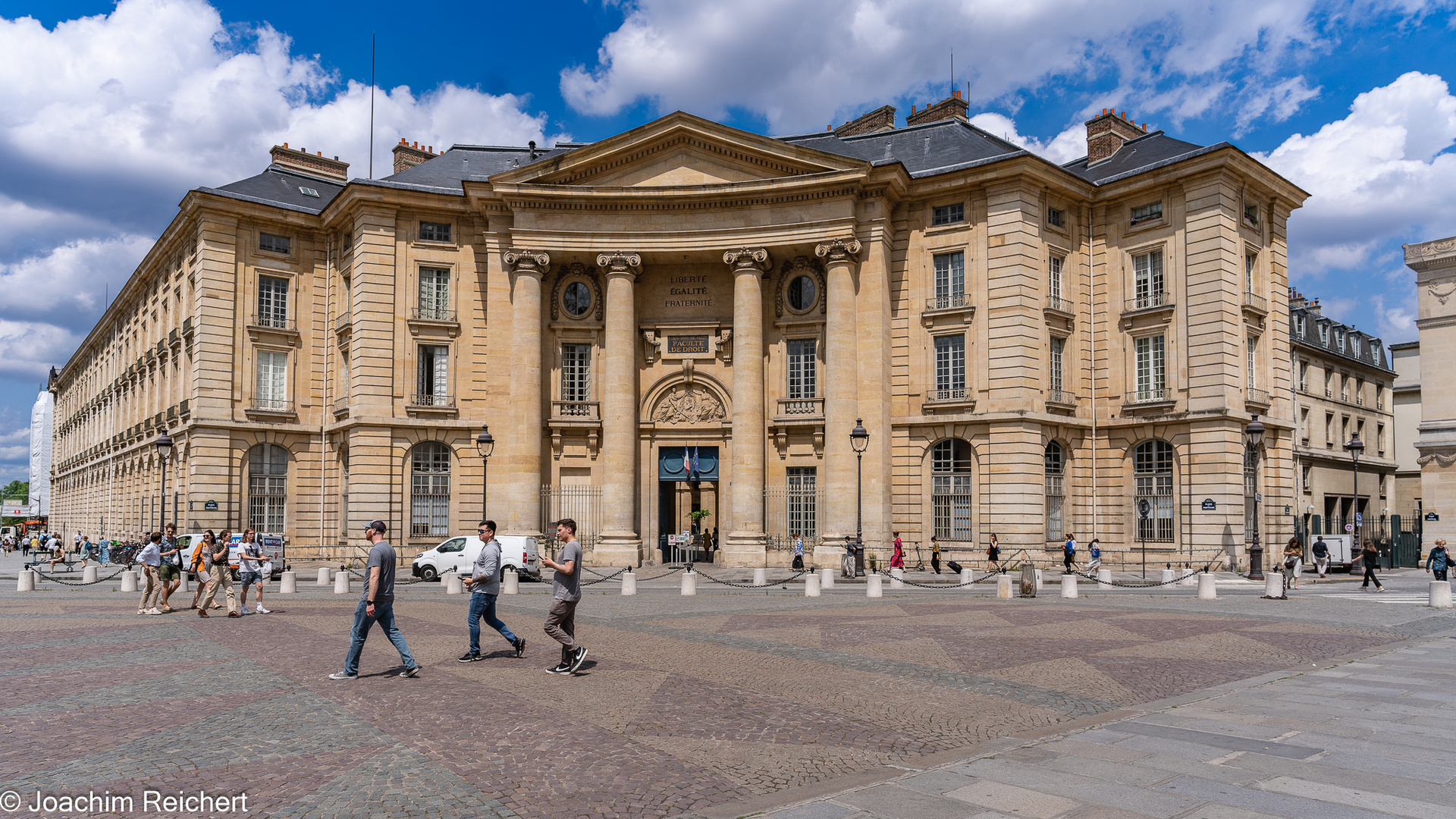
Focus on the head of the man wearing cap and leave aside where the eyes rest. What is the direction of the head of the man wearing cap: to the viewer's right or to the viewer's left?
to the viewer's left

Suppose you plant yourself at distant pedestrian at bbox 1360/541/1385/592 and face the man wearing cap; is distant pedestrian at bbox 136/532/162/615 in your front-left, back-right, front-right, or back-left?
front-right

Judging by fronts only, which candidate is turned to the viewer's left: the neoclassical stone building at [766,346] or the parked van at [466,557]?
the parked van

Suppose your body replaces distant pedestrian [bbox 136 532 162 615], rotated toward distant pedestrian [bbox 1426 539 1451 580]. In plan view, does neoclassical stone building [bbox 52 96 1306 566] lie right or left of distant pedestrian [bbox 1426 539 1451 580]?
left

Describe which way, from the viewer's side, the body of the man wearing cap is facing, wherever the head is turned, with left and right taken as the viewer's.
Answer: facing to the left of the viewer

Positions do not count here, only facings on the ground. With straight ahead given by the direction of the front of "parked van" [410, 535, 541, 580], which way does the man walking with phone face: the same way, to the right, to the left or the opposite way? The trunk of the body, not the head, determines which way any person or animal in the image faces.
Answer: the same way

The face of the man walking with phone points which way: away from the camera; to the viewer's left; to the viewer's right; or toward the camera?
to the viewer's left

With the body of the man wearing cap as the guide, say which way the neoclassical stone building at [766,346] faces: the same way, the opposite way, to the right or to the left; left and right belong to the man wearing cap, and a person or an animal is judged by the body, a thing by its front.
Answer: to the left

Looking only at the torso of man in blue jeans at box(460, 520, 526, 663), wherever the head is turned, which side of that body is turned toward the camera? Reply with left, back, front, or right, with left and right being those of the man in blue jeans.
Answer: left

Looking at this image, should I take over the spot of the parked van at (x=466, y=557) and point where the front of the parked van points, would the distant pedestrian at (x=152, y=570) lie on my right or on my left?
on my left

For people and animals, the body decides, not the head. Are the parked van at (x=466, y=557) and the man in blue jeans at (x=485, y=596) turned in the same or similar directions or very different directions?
same or similar directions

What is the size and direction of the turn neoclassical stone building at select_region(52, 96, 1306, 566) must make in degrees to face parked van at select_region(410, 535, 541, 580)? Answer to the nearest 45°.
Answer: approximately 45° to its right

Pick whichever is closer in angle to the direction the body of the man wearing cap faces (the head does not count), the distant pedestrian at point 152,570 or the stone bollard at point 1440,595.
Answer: the distant pedestrian

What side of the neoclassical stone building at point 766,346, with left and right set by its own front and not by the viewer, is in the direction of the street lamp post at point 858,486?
front

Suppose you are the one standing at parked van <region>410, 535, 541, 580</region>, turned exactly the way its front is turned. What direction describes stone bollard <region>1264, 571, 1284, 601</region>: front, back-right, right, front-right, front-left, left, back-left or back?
back-left

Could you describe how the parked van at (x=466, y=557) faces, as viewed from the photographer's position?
facing to the left of the viewer

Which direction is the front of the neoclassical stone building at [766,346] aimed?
toward the camera

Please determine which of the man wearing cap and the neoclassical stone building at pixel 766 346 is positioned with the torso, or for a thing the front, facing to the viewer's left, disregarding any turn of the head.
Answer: the man wearing cap
